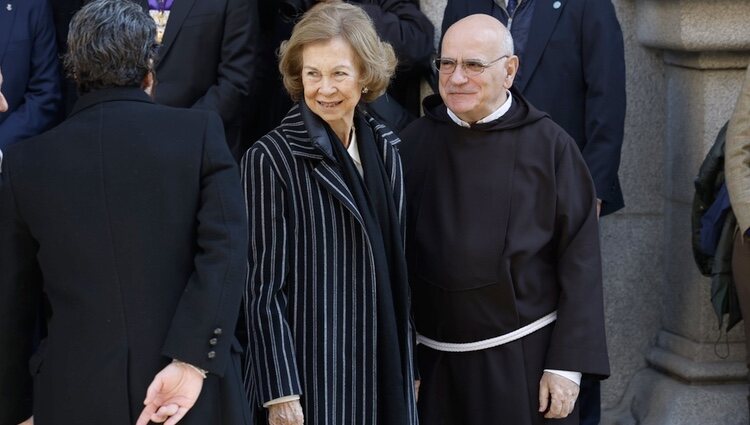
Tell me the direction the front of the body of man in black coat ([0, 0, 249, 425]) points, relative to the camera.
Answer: away from the camera

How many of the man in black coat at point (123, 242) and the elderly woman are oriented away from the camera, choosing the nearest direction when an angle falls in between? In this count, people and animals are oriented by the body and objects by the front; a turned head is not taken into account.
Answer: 1

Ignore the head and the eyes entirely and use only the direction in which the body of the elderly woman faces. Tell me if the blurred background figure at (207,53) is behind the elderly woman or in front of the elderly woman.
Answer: behind

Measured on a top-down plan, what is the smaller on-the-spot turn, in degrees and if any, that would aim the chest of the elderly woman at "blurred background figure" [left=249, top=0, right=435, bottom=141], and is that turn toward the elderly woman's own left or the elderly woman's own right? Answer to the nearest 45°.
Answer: approximately 135° to the elderly woman's own left

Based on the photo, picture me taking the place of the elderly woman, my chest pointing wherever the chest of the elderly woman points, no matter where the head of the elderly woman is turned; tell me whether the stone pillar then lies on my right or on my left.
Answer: on my left

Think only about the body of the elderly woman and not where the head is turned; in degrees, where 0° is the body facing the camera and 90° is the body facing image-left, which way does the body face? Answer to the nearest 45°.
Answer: approximately 315°

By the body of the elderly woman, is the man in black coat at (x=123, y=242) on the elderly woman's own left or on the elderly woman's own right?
on the elderly woman's own right

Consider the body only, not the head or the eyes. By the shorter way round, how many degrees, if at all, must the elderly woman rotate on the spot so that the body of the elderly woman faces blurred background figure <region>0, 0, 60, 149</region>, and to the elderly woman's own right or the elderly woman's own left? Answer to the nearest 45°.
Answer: approximately 180°

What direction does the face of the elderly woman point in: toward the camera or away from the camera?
toward the camera

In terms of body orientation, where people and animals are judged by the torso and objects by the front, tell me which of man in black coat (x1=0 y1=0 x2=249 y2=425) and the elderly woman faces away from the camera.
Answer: the man in black coat
